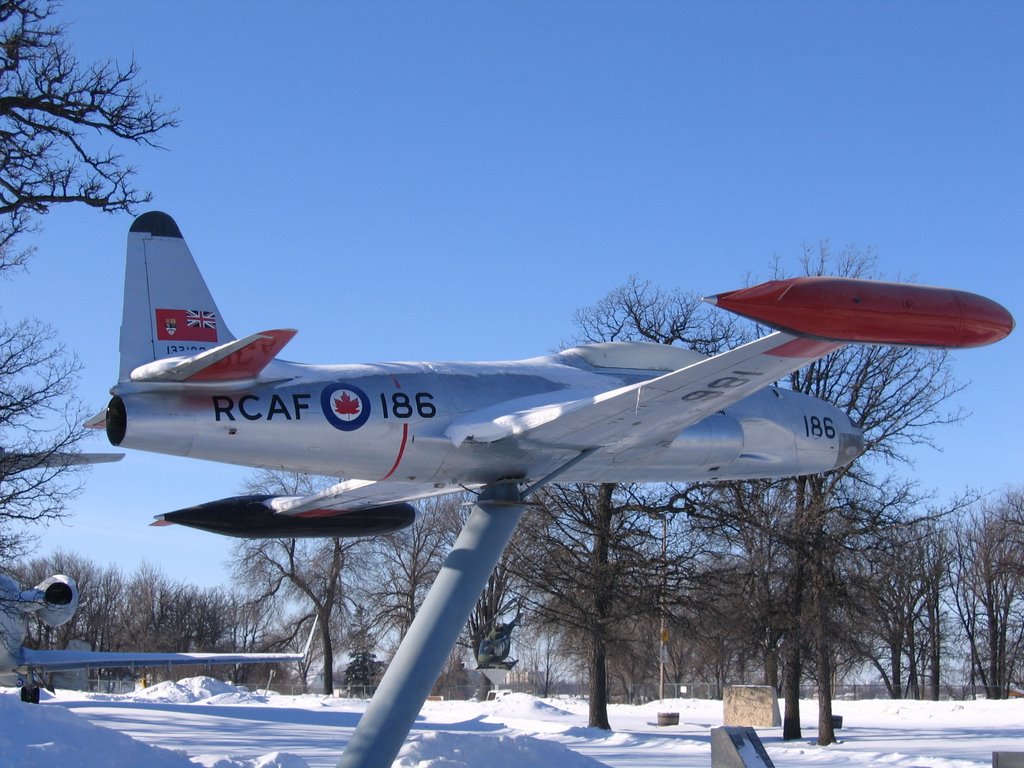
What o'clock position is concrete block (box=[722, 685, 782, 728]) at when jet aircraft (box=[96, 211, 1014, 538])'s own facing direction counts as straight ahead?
The concrete block is roughly at 11 o'clock from the jet aircraft.

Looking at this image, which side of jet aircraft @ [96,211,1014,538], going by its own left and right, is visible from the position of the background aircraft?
left

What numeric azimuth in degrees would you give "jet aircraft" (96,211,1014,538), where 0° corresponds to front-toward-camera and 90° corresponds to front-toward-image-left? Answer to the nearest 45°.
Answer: approximately 225°

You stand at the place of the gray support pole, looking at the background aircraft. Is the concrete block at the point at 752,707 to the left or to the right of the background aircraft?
right
